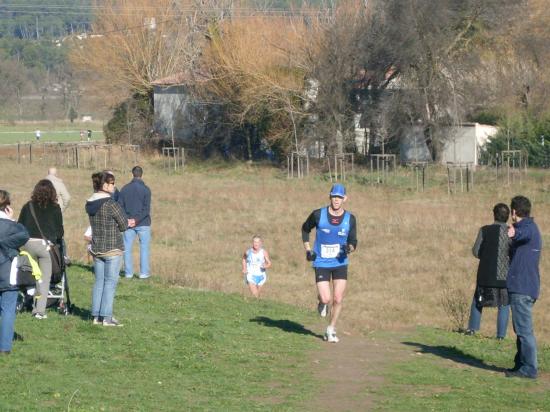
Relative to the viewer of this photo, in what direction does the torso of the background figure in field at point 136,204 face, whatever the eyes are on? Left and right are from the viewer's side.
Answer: facing away from the viewer

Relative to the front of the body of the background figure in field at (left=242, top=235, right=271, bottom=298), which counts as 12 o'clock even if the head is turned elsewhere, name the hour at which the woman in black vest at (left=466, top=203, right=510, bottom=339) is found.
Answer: The woman in black vest is roughly at 11 o'clock from the background figure in field.

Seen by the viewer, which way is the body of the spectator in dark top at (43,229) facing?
away from the camera

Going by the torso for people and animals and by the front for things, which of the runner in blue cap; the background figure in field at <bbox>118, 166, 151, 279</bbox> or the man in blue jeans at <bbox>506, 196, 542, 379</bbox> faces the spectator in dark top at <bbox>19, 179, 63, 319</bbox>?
the man in blue jeans

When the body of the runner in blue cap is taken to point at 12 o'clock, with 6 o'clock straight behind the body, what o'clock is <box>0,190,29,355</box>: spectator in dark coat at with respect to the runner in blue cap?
The spectator in dark coat is roughly at 2 o'clock from the runner in blue cap.

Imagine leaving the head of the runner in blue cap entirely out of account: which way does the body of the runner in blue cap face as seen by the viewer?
toward the camera

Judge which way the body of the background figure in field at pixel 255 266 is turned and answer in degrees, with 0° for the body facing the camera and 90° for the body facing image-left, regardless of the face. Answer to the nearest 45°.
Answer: approximately 0°
